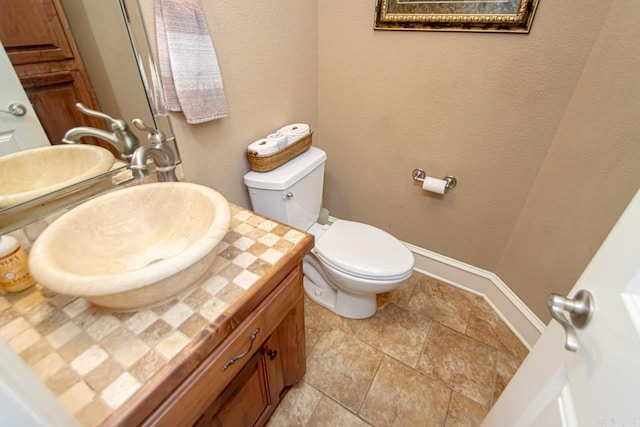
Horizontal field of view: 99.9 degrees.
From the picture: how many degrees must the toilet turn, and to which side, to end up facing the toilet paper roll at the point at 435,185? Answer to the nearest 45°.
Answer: approximately 90° to its left

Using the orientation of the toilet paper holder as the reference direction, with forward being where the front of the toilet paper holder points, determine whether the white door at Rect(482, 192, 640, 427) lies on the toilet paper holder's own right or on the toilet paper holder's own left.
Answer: on the toilet paper holder's own left

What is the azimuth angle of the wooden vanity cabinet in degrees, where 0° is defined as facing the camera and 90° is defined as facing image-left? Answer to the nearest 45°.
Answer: approximately 315°

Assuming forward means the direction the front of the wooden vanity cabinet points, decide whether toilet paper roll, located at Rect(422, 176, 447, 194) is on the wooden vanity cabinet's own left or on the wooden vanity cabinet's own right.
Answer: on the wooden vanity cabinet's own left

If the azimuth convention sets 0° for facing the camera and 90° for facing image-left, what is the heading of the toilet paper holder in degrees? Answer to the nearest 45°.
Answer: approximately 45°
